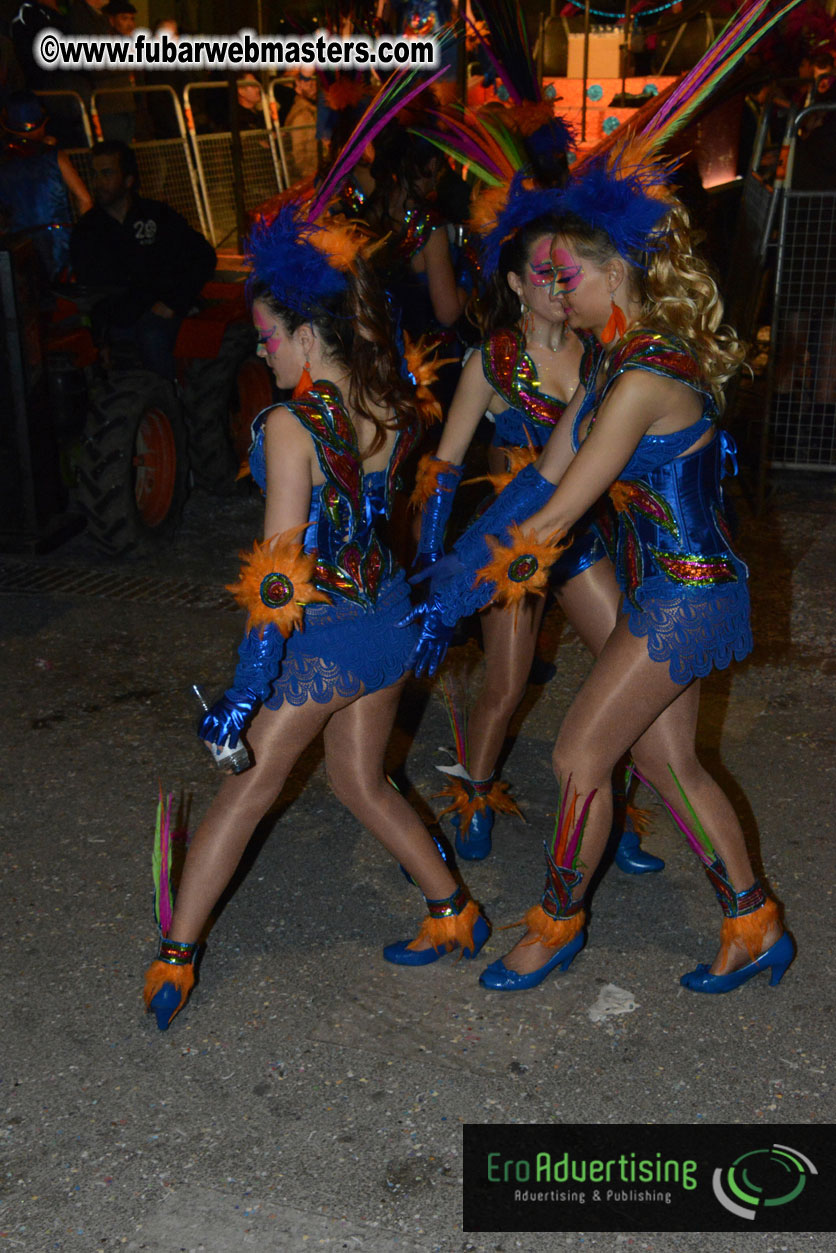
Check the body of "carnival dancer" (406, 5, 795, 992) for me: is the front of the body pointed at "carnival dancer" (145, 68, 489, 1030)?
yes

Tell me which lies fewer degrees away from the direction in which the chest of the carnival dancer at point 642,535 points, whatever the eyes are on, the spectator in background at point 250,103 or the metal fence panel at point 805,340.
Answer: the spectator in background

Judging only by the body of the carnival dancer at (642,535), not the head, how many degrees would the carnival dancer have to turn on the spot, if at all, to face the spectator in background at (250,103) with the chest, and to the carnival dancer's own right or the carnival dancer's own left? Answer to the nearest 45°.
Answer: approximately 90° to the carnival dancer's own right

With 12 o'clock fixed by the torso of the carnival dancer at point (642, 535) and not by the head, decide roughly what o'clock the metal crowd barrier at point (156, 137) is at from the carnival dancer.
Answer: The metal crowd barrier is roughly at 2 o'clock from the carnival dancer.

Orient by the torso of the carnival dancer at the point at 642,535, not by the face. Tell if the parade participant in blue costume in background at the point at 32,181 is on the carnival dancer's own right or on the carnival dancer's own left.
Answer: on the carnival dancer's own right

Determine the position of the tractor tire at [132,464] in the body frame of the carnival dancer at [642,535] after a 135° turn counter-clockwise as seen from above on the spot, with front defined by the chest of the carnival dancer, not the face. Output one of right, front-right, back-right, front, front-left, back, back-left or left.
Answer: back

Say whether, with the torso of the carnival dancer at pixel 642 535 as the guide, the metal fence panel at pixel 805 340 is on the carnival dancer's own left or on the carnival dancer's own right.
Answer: on the carnival dancer's own right

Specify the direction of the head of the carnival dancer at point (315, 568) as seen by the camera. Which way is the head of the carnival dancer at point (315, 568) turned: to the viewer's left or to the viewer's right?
to the viewer's left

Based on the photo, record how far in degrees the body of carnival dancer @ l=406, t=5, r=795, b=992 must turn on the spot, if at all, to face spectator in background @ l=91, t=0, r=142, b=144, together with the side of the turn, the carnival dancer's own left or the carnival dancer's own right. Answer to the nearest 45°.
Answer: approximately 45° to the carnival dancer's own right

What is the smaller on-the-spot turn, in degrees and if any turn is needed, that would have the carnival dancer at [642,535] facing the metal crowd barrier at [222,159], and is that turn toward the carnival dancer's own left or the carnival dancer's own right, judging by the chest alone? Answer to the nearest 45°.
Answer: approximately 90° to the carnival dancer's own right

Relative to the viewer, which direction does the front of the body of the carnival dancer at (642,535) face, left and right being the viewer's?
facing to the left of the viewer

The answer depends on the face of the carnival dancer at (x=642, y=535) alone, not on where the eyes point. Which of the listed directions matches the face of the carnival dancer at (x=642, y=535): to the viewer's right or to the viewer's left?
to the viewer's left
